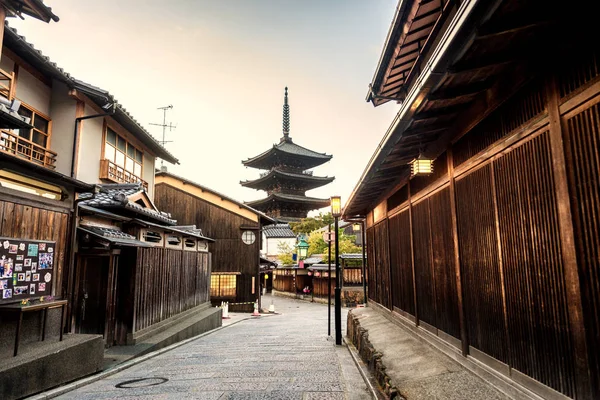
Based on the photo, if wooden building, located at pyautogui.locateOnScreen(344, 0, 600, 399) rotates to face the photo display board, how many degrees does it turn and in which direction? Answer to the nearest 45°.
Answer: approximately 45° to its left

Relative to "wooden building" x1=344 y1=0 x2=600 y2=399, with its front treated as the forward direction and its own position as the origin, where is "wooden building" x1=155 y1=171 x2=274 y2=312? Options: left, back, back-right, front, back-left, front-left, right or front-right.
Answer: right

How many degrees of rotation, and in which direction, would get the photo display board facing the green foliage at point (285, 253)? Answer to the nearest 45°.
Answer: approximately 90° to its left

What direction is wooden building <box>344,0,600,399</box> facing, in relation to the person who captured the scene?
facing the viewer and to the left of the viewer

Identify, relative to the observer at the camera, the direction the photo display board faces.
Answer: facing the viewer and to the right of the viewer

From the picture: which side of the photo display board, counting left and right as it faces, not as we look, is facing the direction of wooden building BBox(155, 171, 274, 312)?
left

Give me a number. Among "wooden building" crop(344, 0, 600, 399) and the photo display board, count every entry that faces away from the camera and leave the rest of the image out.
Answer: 0

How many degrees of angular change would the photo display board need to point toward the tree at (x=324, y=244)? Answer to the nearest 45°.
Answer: approximately 90° to its left

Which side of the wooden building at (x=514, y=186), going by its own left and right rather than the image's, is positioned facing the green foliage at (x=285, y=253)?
right

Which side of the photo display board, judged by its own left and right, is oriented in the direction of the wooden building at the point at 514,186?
front

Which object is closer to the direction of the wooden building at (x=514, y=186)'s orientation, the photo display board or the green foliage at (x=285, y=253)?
the photo display board

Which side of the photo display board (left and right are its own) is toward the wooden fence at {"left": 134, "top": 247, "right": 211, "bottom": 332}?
left
